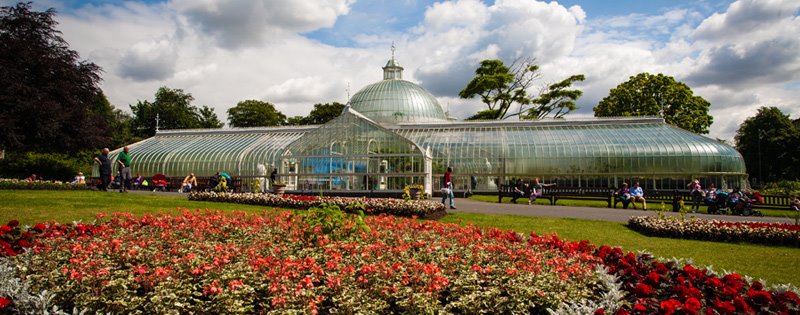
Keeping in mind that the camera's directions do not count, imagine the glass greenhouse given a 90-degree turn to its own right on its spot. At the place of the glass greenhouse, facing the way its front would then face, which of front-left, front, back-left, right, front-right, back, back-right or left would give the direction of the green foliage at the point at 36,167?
front

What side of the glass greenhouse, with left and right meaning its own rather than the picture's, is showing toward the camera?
front

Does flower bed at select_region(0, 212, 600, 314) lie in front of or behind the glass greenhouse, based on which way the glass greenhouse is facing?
in front

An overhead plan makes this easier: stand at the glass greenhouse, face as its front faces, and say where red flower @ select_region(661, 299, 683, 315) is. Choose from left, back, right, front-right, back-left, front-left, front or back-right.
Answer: front

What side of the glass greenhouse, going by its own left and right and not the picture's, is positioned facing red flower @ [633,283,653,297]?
front

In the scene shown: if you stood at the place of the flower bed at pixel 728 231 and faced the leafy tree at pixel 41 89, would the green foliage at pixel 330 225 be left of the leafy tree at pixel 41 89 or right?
left

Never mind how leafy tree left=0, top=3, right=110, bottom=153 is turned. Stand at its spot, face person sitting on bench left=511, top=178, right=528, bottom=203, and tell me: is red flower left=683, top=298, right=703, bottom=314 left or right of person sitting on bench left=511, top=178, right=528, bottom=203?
right

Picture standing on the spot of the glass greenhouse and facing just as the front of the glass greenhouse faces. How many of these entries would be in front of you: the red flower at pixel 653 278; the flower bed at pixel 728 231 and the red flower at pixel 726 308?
3

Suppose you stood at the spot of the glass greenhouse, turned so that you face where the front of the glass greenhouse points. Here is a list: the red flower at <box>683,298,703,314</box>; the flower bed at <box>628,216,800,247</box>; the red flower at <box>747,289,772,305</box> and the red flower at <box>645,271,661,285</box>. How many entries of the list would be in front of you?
4

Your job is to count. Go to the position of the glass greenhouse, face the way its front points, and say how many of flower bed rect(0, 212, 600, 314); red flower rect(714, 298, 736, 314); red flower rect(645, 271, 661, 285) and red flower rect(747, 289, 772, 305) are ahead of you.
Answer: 4

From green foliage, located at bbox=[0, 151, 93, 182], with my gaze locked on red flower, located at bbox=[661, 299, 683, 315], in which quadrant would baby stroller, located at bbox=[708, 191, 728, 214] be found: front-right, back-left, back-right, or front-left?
front-left

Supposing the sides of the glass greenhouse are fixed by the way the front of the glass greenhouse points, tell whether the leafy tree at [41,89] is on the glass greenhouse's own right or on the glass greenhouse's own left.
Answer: on the glass greenhouse's own right

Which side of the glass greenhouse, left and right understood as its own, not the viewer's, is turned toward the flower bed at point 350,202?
front

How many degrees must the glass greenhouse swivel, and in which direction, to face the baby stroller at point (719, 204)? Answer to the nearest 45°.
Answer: approximately 45° to its left

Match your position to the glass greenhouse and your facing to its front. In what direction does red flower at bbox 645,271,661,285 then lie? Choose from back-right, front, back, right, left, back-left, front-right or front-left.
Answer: front

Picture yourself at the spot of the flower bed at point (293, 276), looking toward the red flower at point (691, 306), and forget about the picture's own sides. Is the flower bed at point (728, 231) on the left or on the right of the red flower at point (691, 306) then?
left

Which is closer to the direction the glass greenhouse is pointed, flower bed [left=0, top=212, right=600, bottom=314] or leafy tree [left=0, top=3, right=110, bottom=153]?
the flower bed
